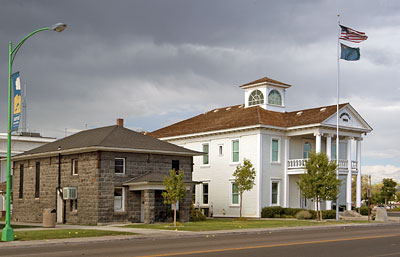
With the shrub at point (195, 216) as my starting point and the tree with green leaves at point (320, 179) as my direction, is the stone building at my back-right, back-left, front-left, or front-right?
back-right

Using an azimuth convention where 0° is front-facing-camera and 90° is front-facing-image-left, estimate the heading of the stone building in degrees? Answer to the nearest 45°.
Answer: approximately 315°

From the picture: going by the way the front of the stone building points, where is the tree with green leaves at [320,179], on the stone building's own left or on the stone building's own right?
on the stone building's own left

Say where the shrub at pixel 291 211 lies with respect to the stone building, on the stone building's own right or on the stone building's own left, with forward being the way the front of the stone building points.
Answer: on the stone building's own left

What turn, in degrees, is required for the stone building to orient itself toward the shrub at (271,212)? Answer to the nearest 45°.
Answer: approximately 90° to its left

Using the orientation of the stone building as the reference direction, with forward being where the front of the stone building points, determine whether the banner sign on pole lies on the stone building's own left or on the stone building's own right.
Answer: on the stone building's own right
